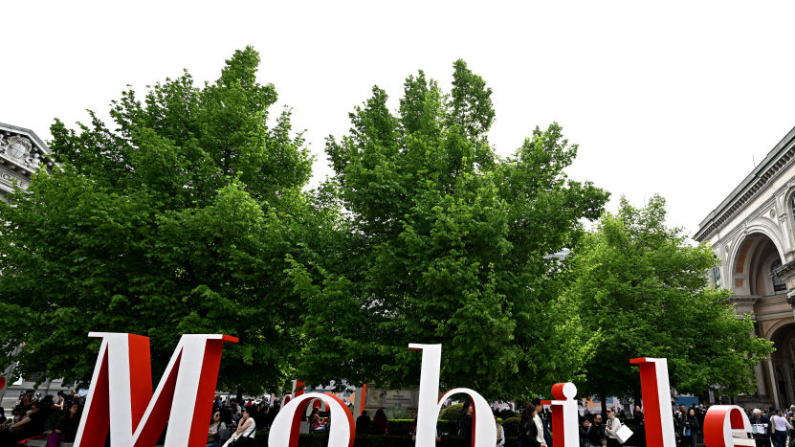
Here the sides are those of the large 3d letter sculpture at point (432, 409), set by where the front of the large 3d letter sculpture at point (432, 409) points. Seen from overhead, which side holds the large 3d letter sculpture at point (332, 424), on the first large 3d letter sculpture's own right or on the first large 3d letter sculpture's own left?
on the first large 3d letter sculpture's own right

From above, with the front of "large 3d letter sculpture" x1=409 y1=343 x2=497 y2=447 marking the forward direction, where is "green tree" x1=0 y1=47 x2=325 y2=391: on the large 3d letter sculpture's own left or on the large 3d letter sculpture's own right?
on the large 3d letter sculpture's own right

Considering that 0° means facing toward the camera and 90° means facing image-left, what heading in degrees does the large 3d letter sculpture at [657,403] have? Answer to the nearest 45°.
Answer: approximately 315°

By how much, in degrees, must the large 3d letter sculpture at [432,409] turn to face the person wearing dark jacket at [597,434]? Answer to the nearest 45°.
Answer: approximately 135° to its left

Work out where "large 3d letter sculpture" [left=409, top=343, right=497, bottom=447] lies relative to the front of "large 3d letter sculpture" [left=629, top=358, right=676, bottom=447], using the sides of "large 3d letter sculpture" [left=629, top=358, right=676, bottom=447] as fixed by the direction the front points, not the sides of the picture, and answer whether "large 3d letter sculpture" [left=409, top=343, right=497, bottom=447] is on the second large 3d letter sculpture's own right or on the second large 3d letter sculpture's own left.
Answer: on the second large 3d letter sculpture's own right

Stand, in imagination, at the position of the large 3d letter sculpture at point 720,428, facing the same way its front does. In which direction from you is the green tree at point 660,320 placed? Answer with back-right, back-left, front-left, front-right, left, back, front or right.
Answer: back-left

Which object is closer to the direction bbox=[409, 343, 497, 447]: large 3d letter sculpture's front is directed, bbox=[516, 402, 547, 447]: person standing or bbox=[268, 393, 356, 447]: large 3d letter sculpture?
the large 3d letter sculpture

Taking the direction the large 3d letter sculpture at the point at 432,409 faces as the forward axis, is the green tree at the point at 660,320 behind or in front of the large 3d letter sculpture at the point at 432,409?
behind

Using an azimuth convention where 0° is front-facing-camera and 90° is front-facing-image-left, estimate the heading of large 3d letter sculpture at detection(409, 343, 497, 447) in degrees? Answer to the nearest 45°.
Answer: approximately 0°

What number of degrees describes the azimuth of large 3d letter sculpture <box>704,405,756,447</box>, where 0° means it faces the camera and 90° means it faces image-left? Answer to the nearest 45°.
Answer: approximately 315°

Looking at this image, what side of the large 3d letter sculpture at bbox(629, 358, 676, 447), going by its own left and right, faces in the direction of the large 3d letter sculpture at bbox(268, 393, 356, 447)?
right

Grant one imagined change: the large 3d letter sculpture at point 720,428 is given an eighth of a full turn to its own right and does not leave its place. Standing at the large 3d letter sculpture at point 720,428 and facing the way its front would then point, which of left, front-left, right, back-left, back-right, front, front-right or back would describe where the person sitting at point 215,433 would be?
right
